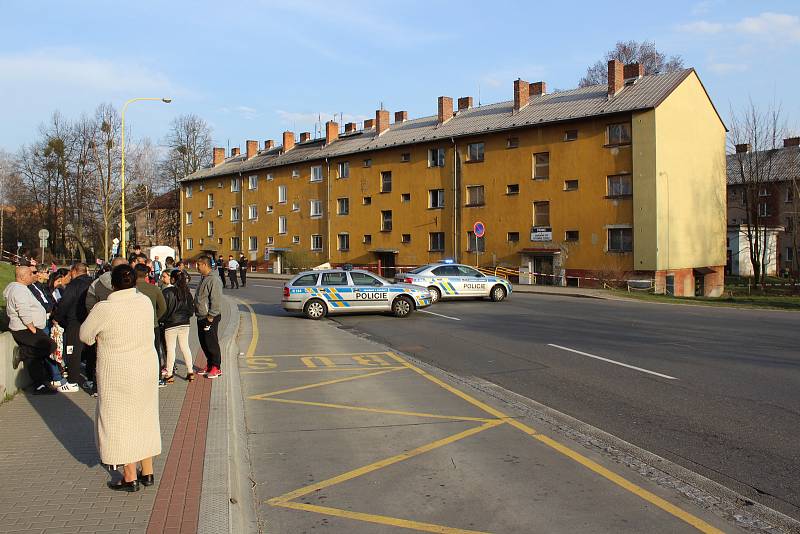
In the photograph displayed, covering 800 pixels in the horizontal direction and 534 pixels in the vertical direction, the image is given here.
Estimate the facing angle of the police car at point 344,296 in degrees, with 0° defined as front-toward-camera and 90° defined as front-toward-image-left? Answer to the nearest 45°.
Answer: approximately 270°

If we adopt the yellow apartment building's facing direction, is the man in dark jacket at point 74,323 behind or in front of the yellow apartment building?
in front

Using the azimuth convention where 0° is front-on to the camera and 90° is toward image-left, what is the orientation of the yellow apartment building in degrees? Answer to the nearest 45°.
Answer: approximately 45°

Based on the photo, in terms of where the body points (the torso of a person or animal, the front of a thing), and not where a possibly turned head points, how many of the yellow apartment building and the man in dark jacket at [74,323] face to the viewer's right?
0

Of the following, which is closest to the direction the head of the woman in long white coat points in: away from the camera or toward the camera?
away from the camera

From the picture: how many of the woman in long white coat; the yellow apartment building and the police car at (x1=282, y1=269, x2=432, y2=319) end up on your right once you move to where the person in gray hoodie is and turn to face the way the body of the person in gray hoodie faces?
1

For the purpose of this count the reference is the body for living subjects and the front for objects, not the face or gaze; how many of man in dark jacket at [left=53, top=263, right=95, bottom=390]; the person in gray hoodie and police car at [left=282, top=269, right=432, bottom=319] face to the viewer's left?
1

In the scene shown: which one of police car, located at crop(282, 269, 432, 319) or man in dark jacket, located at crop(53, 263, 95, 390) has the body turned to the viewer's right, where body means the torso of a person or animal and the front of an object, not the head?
the police car

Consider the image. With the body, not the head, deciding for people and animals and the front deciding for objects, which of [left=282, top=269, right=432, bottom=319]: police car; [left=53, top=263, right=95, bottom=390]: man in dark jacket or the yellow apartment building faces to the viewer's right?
the police car

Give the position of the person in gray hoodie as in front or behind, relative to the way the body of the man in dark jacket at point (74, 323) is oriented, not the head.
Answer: in front
